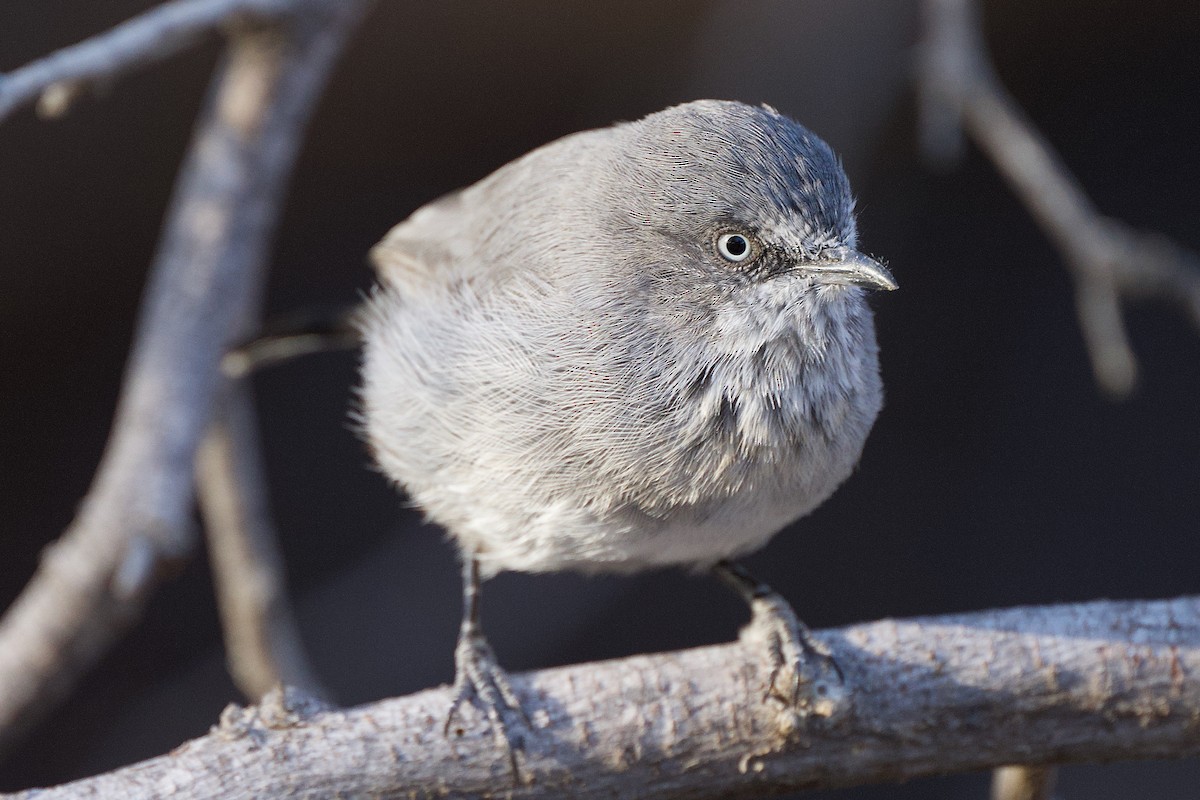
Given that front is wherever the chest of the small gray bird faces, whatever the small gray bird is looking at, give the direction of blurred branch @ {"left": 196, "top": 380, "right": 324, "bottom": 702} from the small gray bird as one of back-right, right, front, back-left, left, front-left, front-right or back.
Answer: back

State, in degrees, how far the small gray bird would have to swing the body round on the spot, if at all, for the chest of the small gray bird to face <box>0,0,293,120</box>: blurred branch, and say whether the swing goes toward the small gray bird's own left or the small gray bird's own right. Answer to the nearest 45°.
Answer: approximately 135° to the small gray bird's own right

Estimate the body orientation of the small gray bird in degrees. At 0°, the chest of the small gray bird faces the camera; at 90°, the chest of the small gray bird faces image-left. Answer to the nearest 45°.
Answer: approximately 315°

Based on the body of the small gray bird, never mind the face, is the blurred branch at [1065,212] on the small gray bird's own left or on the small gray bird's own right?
on the small gray bird's own left

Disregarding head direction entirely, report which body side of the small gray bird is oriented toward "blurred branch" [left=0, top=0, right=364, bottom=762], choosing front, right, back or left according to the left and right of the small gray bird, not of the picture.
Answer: back
